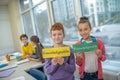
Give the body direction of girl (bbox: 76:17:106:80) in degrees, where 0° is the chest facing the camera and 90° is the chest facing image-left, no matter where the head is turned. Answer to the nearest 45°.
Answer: approximately 0°

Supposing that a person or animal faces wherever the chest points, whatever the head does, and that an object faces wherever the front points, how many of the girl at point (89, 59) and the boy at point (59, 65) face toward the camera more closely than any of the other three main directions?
2

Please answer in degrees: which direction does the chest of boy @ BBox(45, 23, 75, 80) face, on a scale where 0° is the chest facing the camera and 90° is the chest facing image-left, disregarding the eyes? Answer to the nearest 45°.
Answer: approximately 0°
